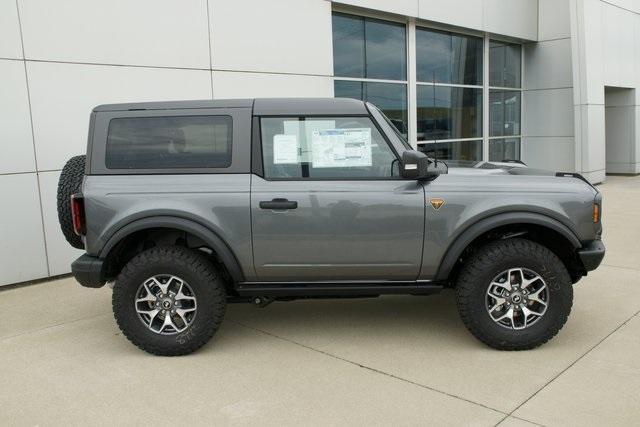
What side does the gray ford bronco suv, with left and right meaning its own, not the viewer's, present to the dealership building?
left

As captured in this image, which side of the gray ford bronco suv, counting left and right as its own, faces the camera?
right
